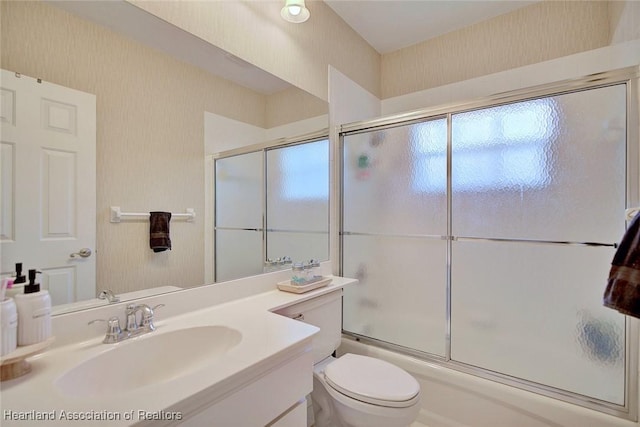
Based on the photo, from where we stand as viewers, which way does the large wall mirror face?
facing the viewer and to the right of the viewer

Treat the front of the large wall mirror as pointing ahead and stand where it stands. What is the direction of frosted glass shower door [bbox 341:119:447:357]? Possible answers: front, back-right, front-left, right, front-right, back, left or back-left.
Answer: front-left

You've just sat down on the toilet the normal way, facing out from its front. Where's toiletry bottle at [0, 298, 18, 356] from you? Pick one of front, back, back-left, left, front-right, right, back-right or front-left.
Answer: right

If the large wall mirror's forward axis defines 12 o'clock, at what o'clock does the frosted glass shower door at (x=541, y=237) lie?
The frosted glass shower door is roughly at 11 o'clock from the large wall mirror.

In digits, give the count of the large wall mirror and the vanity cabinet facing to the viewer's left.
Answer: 0

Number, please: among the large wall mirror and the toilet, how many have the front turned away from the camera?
0

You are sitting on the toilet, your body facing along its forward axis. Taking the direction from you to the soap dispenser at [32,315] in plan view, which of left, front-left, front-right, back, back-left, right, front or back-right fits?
right

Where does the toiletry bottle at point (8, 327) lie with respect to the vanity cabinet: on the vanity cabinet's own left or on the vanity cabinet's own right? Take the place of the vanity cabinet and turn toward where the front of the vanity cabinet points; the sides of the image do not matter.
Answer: on the vanity cabinet's own right

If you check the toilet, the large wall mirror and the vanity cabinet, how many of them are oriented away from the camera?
0
